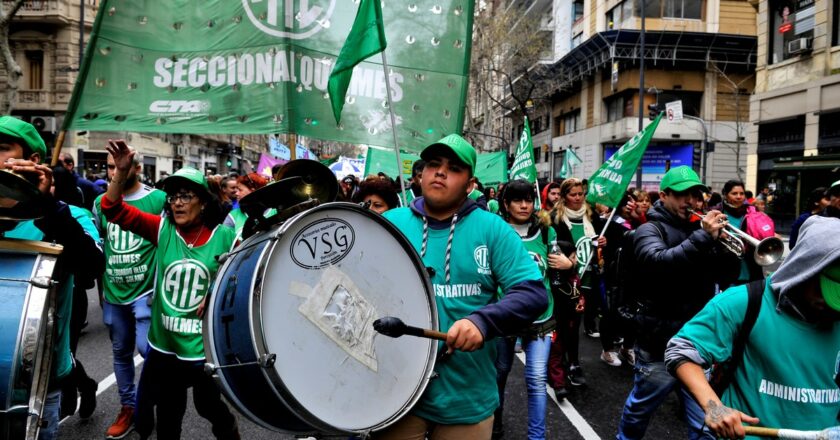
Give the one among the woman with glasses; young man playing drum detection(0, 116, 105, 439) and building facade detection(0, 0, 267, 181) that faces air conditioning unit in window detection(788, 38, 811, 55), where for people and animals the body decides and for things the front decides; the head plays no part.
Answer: the building facade

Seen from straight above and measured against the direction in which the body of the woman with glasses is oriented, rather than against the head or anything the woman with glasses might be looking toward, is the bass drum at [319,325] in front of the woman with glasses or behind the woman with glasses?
in front

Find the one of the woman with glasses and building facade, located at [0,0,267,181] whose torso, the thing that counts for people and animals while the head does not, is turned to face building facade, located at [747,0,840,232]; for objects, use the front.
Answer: building facade, located at [0,0,267,181]

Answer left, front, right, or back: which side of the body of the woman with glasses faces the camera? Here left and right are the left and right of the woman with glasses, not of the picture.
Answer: front

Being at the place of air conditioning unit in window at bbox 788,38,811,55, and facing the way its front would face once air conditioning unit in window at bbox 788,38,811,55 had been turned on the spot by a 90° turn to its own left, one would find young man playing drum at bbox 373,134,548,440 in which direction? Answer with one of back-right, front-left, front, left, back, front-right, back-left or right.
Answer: front-right

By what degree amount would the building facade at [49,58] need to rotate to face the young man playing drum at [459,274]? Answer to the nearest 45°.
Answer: approximately 45° to its right

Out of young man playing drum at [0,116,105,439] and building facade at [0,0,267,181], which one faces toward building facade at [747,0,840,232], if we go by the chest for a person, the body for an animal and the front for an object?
building facade at [0,0,267,181]

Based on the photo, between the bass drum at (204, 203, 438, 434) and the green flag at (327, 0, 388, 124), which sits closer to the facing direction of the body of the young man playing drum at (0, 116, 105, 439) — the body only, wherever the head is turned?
the bass drum

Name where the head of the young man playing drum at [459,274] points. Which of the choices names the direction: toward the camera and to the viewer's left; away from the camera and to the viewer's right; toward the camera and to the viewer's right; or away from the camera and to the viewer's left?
toward the camera and to the viewer's left

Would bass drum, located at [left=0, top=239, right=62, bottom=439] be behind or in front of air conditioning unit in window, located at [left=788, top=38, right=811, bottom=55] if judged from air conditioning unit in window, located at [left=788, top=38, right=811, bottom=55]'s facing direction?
in front

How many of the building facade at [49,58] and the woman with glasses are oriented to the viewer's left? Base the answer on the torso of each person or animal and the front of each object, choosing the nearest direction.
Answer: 0

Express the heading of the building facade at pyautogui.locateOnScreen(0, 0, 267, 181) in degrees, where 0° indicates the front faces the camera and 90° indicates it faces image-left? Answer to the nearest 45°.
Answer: approximately 315°
